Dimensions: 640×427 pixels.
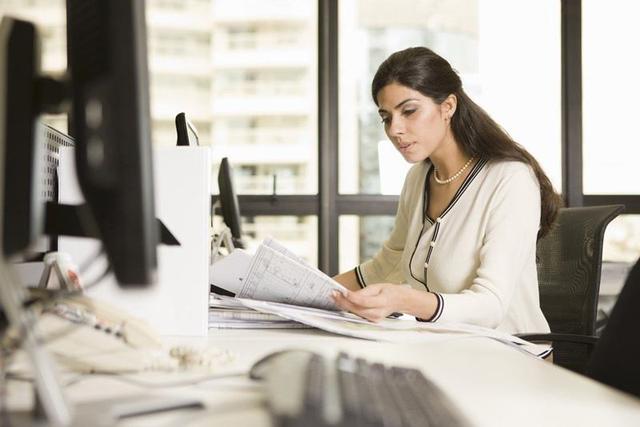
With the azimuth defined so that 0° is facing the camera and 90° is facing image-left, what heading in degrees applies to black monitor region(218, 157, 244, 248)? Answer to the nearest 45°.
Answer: approximately 270°

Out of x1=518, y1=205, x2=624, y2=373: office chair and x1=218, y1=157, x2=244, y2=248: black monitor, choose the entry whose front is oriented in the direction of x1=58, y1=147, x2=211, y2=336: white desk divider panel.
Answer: the office chair

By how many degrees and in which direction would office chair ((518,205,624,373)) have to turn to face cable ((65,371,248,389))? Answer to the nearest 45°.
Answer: approximately 45° to its left

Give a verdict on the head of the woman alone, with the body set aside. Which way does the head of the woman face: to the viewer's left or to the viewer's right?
to the viewer's left

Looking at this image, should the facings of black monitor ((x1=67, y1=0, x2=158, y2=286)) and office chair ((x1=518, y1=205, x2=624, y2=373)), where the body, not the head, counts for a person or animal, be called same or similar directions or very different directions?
very different directions

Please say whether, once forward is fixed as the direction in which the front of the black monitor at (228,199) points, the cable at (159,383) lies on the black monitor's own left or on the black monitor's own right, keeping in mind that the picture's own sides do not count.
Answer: on the black monitor's own right

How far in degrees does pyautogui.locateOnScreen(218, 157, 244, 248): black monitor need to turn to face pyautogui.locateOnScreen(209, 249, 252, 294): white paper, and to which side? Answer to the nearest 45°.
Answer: approximately 90° to its right
